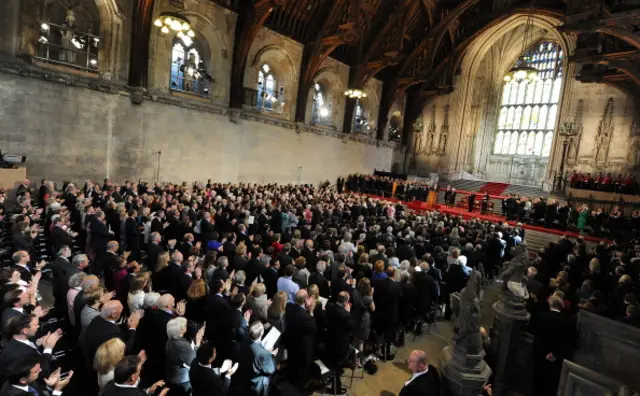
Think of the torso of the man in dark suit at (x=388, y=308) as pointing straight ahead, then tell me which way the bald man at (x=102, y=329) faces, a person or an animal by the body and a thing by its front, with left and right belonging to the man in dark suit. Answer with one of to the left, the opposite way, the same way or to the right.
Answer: the same way

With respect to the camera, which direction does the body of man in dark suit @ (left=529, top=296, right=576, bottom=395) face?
away from the camera

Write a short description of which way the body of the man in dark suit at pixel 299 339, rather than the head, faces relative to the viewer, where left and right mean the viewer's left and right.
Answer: facing away from the viewer and to the right of the viewer

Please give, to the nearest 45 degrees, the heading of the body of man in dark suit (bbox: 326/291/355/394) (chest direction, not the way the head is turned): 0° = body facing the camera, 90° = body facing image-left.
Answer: approximately 225°

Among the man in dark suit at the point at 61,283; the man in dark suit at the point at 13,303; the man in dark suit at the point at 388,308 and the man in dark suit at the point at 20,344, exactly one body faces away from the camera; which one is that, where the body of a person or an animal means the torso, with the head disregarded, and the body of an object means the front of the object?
the man in dark suit at the point at 388,308

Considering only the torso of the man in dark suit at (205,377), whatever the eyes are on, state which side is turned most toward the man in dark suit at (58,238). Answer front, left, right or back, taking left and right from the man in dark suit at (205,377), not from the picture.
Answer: left

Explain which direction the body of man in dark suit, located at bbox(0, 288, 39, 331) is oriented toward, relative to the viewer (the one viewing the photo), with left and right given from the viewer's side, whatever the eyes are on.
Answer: facing to the right of the viewer

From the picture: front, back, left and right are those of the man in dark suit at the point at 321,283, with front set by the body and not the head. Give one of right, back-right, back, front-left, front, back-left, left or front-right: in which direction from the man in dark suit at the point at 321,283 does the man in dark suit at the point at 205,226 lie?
left

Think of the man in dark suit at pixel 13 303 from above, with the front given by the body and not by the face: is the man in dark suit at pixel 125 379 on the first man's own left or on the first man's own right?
on the first man's own right

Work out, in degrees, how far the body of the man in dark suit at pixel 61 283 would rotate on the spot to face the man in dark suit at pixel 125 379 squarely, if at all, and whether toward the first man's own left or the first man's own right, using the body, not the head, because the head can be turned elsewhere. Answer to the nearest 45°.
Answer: approximately 90° to the first man's own right

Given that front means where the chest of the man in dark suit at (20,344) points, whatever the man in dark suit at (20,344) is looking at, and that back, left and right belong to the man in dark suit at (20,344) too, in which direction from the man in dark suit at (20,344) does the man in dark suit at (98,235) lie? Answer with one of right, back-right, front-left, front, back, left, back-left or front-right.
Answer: left

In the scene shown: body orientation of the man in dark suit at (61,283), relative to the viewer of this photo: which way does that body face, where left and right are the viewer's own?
facing to the right of the viewer

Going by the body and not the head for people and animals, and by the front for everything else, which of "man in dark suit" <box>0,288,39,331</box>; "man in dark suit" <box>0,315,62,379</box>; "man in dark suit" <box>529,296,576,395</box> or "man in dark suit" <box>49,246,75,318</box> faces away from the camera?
"man in dark suit" <box>529,296,576,395</box>

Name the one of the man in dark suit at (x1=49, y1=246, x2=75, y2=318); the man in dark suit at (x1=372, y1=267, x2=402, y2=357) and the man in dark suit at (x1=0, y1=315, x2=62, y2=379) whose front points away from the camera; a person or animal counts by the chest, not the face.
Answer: the man in dark suit at (x1=372, y1=267, x2=402, y2=357)

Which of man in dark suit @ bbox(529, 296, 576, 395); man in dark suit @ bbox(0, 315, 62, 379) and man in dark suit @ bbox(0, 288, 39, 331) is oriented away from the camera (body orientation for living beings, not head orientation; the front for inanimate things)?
man in dark suit @ bbox(529, 296, 576, 395)

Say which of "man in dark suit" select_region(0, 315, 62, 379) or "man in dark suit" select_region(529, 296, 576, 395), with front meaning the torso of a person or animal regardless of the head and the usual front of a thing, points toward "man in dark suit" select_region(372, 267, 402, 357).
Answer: "man in dark suit" select_region(0, 315, 62, 379)

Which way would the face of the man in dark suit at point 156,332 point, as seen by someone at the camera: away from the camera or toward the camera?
away from the camera
